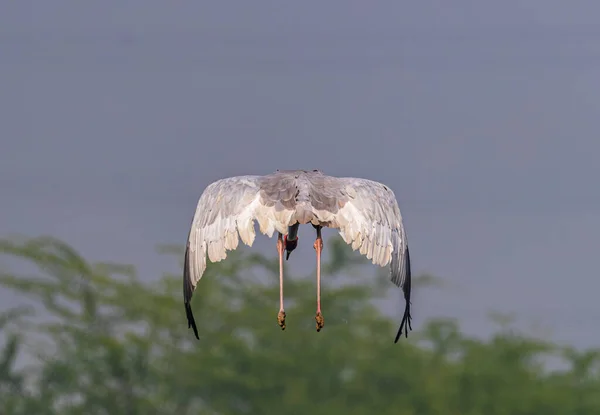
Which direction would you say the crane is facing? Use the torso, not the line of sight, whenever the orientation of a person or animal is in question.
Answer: away from the camera
